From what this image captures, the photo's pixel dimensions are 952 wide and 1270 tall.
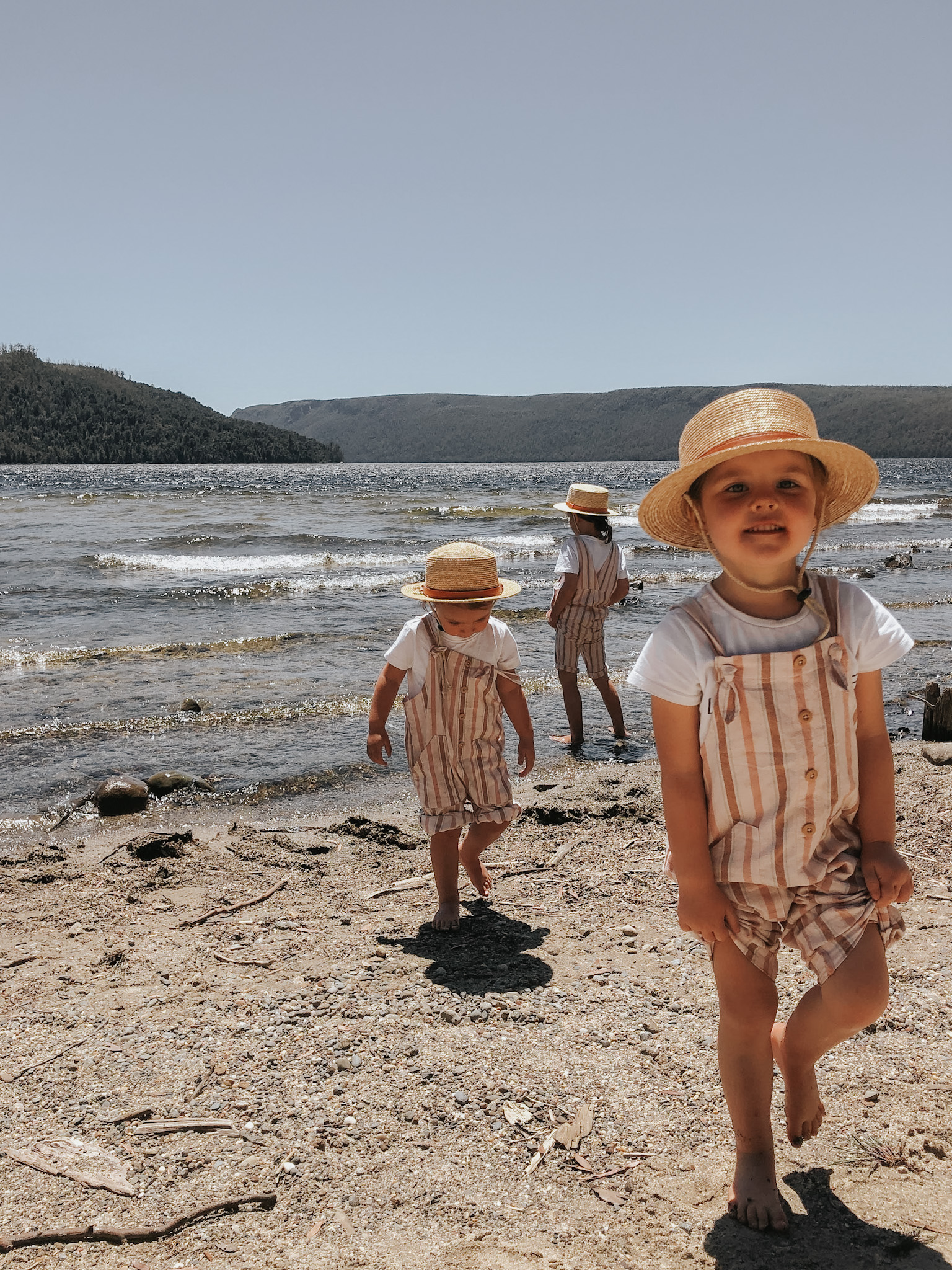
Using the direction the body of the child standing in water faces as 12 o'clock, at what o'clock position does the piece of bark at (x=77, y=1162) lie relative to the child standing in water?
The piece of bark is roughly at 8 o'clock from the child standing in water.

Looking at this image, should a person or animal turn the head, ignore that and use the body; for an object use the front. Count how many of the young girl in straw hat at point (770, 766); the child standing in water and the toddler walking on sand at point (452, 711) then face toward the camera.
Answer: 2

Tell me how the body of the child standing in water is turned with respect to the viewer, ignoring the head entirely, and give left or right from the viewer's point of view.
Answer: facing away from the viewer and to the left of the viewer

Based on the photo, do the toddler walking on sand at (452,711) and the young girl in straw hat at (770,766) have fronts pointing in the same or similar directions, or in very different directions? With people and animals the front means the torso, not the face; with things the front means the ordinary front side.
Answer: same or similar directions

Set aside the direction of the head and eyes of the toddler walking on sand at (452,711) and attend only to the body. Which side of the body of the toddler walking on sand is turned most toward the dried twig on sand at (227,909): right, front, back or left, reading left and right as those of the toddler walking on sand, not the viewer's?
right

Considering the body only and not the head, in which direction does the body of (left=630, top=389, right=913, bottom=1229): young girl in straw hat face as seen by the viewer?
toward the camera

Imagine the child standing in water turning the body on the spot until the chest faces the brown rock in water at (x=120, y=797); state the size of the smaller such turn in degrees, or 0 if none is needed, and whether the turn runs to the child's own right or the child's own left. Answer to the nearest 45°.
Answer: approximately 90° to the child's own left

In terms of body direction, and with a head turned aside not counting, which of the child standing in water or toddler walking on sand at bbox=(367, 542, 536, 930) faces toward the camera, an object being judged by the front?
the toddler walking on sand

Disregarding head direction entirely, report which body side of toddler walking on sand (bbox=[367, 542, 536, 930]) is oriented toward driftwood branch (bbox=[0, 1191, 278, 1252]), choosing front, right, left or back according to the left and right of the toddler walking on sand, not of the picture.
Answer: front

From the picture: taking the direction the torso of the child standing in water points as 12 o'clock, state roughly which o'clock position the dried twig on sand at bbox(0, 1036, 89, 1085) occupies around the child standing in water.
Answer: The dried twig on sand is roughly at 8 o'clock from the child standing in water.

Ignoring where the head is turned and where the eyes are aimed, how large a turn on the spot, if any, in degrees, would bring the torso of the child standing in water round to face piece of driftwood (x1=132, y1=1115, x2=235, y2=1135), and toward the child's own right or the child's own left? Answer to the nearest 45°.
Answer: approximately 135° to the child's own left

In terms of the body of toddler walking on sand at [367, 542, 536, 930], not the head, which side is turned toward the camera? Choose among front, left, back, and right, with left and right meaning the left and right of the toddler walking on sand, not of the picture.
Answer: front

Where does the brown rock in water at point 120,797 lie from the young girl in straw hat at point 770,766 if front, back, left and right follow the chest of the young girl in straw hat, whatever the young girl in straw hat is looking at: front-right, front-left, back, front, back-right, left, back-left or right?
back-right
